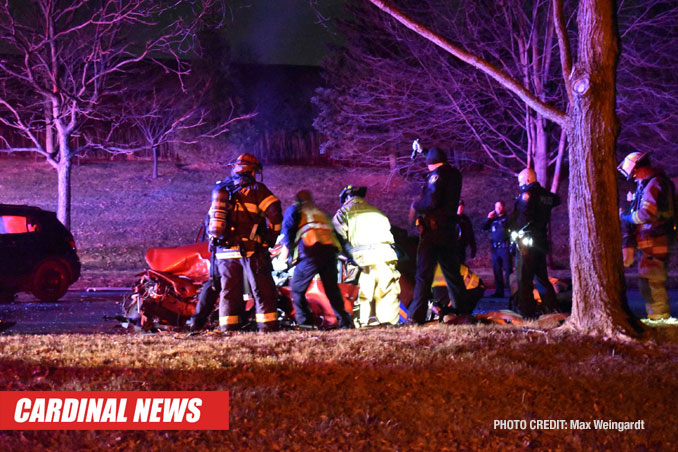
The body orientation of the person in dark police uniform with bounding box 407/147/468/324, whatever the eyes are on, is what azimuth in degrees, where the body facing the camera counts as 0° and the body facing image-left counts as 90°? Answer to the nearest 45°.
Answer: approximately 135°

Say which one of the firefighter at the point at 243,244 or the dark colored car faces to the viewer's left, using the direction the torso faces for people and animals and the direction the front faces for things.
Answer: the dark colored car

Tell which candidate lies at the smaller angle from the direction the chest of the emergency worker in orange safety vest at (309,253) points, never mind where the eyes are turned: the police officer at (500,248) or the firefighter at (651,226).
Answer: the police officer

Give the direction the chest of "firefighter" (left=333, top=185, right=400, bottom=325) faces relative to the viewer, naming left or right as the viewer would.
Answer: facing away from the viewer and to the left of the viewer

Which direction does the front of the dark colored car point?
to the viewer's left

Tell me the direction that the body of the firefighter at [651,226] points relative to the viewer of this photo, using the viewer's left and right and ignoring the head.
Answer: facing to the left of the viewer

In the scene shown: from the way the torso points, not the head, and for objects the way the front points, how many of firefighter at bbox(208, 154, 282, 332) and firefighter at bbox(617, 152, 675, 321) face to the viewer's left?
1

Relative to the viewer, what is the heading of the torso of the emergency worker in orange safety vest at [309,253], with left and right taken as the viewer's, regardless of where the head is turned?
facing away from the viewer and to the left of the viewer

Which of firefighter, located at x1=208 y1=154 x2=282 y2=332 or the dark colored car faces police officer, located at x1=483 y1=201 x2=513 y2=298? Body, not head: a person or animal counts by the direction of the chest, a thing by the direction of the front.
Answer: the firefighter

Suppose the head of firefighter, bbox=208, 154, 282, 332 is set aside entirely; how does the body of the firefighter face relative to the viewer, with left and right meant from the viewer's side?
facing away from the viewer and to the right of the viewer

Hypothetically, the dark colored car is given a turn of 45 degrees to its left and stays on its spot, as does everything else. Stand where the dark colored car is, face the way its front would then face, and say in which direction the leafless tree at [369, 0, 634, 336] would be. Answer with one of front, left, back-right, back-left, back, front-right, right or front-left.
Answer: left

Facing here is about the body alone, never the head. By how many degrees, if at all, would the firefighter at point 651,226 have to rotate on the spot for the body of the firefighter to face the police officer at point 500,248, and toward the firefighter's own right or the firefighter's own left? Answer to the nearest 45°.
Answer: approximately 45° to the firefighter's own right

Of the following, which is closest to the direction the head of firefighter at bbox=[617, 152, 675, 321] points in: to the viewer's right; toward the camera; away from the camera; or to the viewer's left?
to the viewer's left
